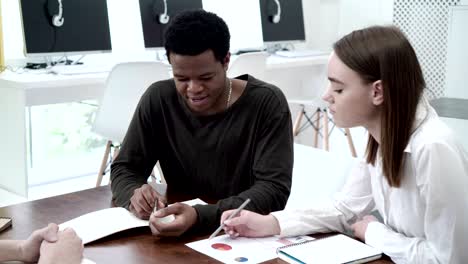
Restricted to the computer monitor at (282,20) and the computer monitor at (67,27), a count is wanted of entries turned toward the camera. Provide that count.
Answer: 2

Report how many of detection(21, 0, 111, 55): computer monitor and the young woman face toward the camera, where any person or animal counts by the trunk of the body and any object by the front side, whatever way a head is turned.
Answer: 1

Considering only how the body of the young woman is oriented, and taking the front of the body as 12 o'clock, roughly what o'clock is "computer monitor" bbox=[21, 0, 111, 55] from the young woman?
The computer monitor is roughly at 2 o'clock from the young woman.

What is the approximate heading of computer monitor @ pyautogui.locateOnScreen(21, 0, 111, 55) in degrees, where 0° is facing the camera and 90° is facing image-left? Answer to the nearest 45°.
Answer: approximately 0°

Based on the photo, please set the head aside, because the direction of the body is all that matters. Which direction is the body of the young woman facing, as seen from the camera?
to the viewer's left

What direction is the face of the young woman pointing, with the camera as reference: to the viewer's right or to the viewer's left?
to the viewer's left

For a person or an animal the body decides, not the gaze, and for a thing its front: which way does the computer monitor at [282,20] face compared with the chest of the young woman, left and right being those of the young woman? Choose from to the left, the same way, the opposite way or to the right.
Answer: to the left
